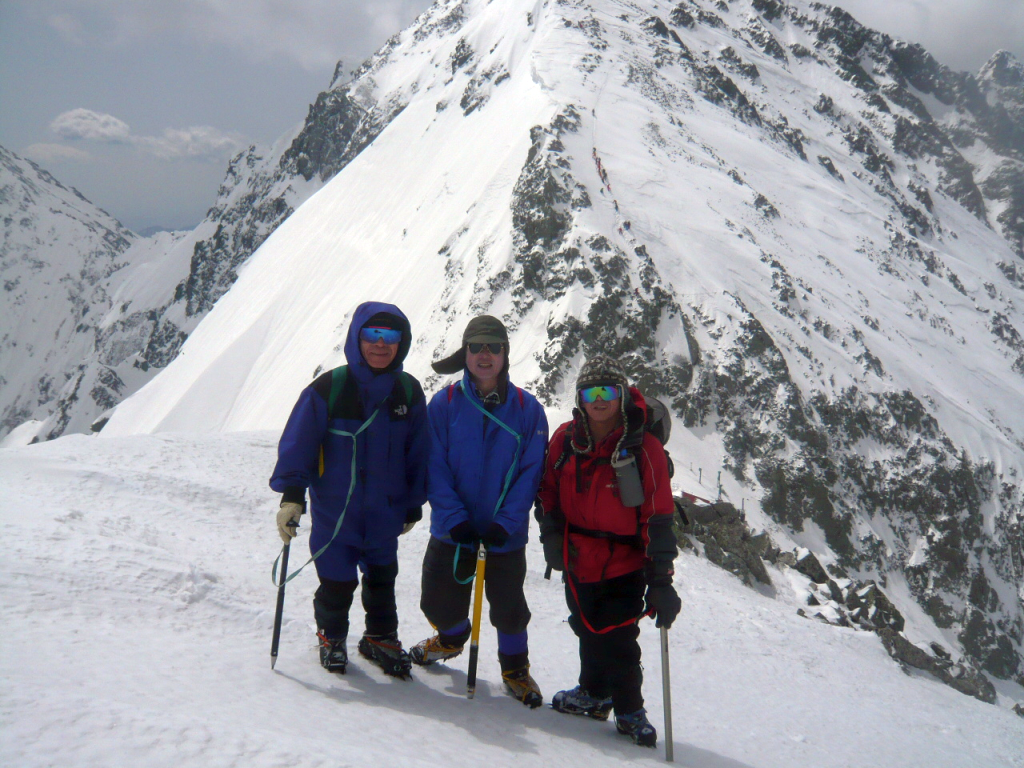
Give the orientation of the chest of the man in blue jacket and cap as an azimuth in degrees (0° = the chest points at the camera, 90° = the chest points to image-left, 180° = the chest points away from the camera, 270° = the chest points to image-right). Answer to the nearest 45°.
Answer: approximately 0°

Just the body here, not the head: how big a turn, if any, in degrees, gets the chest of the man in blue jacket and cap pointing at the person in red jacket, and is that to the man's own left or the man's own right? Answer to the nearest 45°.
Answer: approximately 90° to the man's own left

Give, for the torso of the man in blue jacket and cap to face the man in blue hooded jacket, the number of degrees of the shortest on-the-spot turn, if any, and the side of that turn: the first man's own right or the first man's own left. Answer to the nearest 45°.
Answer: approximately 90° to the first man's own right

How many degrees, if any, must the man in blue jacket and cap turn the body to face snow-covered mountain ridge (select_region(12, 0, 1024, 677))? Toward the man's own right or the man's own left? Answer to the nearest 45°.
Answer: approximately 180°

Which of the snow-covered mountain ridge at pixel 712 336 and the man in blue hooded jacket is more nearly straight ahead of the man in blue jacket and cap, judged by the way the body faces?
the man in blue hooded jacket
